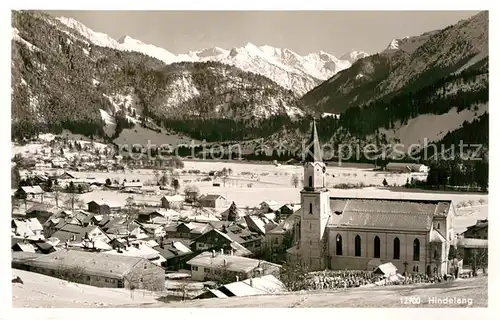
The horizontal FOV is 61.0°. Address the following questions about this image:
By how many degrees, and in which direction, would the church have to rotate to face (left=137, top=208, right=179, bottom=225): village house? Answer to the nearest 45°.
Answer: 0° — it already faces it

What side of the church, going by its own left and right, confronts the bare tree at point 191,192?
front

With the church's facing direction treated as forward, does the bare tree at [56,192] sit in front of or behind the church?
in front

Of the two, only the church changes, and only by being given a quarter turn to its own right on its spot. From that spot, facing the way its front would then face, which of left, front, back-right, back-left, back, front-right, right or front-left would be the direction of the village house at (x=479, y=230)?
right

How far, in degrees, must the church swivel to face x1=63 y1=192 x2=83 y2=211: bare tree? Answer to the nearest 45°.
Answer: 0° — it already faces it

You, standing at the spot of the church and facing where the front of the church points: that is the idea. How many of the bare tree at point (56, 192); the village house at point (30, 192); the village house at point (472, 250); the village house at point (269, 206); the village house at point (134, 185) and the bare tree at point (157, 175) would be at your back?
1

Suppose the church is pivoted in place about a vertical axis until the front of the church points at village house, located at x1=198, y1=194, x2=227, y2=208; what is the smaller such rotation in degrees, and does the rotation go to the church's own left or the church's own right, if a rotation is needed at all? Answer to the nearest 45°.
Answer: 0° — it already faces it

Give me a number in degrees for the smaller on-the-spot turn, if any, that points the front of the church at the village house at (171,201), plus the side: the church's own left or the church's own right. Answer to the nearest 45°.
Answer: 0° — it already faces it

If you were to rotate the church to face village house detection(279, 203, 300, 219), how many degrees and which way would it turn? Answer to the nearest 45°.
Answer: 0° — it already faces it

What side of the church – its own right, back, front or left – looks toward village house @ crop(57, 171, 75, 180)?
front

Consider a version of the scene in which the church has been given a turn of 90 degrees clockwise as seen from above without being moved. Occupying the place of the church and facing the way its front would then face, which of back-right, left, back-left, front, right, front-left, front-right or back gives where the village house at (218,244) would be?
left

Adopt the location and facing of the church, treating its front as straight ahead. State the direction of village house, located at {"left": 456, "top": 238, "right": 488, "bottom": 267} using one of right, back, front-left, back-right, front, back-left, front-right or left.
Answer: back

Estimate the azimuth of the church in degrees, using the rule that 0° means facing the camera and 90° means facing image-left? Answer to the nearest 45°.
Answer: approximately 90°

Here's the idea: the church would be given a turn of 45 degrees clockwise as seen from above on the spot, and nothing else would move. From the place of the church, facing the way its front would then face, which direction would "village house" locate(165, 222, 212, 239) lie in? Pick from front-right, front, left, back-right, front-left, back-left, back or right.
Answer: front-left
